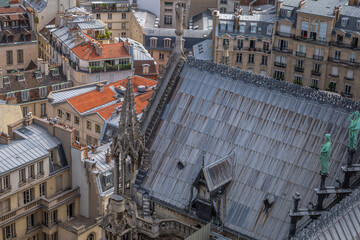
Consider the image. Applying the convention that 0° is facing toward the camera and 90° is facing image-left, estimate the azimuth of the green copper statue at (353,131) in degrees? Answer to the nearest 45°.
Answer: approximately 45°

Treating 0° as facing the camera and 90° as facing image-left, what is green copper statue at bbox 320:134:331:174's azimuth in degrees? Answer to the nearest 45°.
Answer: approximately 45°
